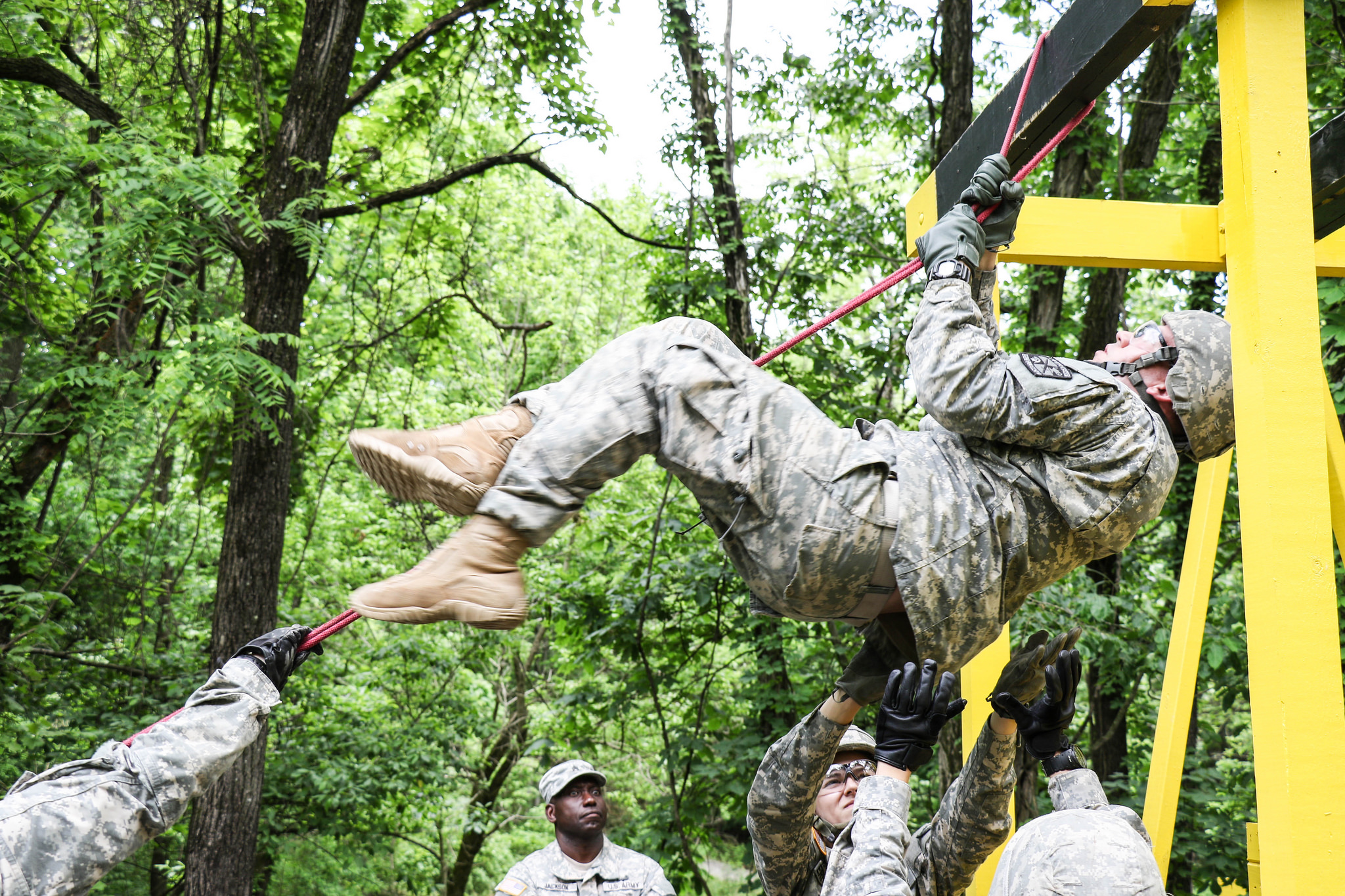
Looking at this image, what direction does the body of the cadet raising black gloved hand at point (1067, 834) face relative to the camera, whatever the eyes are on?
away from the camera

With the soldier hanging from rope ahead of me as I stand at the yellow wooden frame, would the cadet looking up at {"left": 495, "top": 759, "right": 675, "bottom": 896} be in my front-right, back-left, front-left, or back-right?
front-right

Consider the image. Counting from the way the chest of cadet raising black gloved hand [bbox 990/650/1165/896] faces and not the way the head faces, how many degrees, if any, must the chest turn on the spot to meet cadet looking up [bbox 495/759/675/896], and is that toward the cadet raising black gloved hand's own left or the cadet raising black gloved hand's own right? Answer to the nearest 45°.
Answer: approximately 45° to the cadet raising black gloved hand's own left
